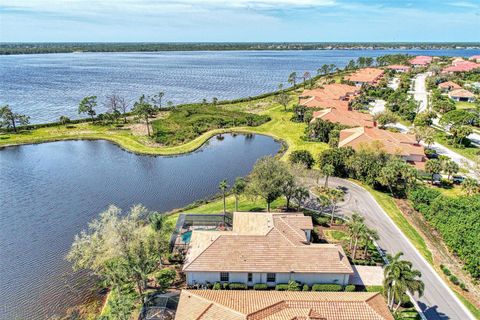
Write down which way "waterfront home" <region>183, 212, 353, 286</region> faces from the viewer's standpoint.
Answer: facing to the right of the viewer

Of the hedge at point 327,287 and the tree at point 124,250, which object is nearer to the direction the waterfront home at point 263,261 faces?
the hedge

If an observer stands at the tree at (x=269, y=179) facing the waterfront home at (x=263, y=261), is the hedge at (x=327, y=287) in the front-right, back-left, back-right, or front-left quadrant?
front-left

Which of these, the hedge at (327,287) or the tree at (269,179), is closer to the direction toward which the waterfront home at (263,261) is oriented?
the hedge

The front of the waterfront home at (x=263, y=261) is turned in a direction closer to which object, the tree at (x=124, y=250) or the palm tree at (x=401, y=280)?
the palm tree

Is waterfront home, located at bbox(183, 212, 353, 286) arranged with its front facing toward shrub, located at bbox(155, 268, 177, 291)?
no

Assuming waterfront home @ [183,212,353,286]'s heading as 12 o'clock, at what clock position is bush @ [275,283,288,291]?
The bush is roughly at 3 o'clock from the waterfront home.

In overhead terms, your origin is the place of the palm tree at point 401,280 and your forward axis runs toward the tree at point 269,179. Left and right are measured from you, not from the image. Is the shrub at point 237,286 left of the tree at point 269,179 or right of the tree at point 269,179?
left

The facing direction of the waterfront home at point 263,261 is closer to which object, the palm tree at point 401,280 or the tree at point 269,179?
the palm tree

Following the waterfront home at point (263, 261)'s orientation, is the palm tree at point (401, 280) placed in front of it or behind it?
in front

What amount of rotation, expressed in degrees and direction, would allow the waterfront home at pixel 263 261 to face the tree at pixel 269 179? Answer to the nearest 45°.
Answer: approximately 90° to its left

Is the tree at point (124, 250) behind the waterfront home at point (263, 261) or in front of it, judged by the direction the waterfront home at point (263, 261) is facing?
behind
